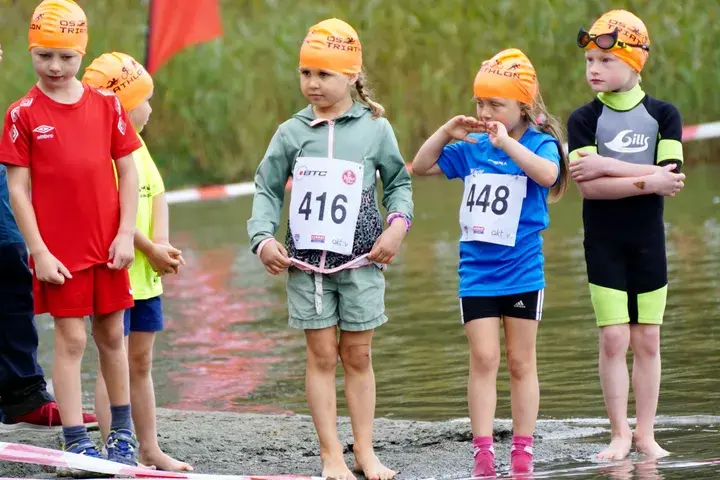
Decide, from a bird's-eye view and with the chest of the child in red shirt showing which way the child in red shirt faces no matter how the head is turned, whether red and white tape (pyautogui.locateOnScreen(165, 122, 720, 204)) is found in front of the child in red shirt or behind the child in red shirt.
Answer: behind

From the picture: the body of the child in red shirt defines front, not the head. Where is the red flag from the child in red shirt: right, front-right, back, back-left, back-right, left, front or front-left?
back

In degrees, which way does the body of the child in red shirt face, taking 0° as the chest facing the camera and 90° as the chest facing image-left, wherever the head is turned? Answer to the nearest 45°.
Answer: approximately 0°
